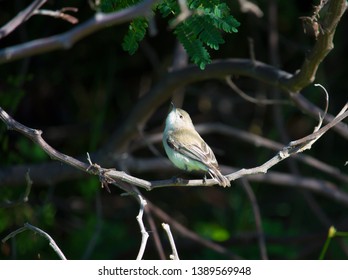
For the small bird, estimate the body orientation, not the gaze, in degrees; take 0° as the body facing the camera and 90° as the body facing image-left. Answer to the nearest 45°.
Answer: approximately 90°
